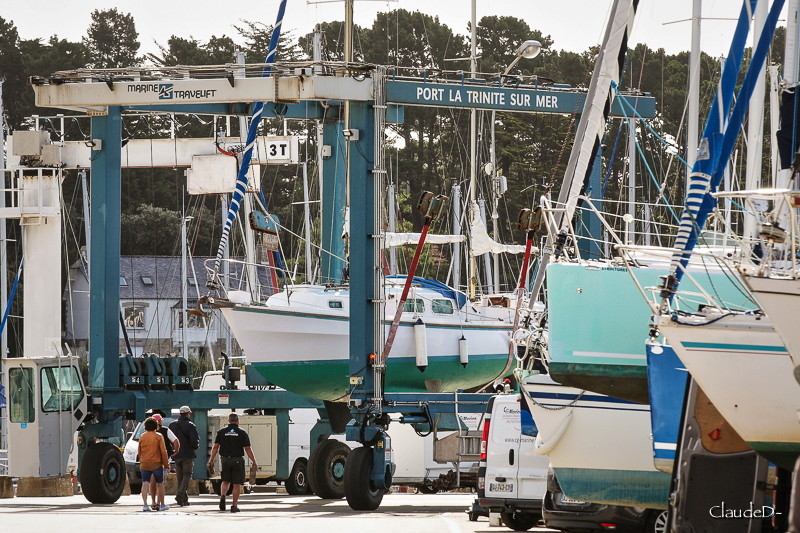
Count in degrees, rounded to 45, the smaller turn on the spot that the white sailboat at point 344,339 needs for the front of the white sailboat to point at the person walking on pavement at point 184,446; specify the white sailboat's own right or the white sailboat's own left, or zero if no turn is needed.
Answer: approximately 45° to the white sailboat's own left

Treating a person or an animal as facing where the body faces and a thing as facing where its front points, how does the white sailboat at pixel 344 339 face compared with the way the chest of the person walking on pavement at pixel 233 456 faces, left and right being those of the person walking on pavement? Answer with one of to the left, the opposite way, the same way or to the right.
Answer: to the left

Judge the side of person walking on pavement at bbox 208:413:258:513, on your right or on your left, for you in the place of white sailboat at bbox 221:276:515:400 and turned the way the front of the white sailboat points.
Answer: on your left

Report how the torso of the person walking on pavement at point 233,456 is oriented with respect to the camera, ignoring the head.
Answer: away from the camera

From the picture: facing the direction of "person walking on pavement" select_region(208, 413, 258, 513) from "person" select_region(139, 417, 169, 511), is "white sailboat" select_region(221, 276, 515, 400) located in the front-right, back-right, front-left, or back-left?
front-left

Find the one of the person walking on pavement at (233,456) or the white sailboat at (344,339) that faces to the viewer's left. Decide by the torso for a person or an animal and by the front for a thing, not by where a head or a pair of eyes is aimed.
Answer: the white sailboat

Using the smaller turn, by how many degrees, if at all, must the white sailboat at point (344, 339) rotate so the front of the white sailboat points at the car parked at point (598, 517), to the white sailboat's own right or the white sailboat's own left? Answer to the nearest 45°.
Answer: approximately 90° to the white sailboat's own left

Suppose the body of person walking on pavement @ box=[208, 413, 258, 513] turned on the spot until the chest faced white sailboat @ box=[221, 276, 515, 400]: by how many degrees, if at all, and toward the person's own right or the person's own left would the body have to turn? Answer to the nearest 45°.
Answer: approximately 45° to the person's own right

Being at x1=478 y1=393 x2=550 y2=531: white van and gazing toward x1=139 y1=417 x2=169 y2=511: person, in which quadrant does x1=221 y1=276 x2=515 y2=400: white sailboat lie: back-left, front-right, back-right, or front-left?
front-right

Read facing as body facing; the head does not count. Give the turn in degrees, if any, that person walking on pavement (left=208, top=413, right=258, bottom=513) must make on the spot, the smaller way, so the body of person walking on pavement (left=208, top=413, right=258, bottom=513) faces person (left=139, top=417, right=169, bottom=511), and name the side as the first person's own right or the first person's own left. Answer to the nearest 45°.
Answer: approximately 90° to the first person's own left

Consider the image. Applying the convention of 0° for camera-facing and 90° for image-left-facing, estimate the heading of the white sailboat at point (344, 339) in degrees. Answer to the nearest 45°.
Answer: approximately 90°

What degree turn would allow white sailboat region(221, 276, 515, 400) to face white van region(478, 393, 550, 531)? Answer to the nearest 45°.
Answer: approximately 90° to its left

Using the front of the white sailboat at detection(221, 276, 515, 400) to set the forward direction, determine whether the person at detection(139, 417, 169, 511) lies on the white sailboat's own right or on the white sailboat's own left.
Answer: on the white sailboat's own left

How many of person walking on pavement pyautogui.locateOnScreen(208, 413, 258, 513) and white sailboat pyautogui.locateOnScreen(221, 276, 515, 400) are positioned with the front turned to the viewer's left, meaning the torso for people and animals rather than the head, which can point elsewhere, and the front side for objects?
1

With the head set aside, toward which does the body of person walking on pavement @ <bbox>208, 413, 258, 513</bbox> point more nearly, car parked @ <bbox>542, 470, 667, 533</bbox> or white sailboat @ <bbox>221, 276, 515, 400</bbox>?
the white sailboat
